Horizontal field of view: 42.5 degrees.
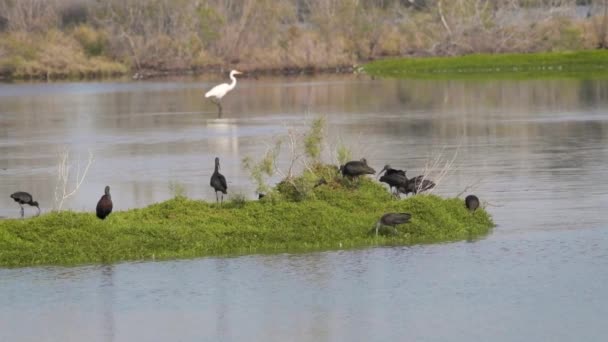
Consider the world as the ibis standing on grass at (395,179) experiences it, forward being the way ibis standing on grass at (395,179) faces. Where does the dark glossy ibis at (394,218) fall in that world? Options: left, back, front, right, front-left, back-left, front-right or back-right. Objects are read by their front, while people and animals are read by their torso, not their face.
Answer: left

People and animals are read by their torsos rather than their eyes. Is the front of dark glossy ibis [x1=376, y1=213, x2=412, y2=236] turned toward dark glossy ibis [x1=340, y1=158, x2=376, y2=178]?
no

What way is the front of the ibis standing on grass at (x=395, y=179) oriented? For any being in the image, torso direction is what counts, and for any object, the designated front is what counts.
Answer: to the viewer's left

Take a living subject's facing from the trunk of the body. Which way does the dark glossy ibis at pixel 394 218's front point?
to the viewer's left

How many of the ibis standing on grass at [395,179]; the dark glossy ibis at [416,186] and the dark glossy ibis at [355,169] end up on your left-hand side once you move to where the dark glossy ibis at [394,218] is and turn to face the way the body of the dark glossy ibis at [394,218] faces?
0
